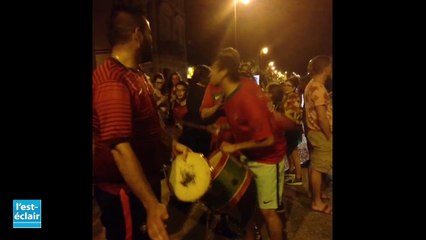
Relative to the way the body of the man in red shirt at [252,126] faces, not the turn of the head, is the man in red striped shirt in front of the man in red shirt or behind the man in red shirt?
in front

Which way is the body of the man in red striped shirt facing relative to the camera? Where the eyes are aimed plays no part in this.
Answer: to the viewer's right

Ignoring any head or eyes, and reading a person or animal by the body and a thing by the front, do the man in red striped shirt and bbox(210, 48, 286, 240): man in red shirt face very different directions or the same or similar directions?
very different directions

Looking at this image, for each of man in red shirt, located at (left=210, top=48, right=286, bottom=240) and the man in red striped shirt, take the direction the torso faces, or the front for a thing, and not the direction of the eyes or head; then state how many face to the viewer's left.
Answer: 1

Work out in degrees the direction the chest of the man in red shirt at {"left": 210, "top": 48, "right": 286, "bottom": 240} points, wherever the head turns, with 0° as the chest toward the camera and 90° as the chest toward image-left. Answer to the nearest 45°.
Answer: approximately 90°

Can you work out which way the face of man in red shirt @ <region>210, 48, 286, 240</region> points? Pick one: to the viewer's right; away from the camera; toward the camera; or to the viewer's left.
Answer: to the viewer's left

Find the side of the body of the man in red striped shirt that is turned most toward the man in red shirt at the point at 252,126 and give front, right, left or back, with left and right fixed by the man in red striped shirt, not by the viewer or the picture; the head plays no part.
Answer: front

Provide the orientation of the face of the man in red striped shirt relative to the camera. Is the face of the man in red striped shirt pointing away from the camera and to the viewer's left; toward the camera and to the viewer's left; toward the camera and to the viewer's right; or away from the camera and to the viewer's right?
away from the camera and to the viewer's right
